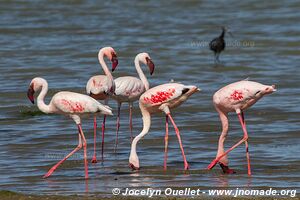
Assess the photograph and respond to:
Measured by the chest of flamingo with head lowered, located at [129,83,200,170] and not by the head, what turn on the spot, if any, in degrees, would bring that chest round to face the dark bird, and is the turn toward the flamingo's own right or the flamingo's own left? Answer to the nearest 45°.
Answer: approximately 90° to the flamingo's own right

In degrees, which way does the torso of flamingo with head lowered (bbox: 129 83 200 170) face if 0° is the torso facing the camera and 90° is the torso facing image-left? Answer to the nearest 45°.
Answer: approximately 90°

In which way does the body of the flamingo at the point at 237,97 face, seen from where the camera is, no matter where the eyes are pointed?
to the viewer's left

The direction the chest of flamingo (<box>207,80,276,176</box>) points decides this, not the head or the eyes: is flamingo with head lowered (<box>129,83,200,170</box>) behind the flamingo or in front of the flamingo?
in front

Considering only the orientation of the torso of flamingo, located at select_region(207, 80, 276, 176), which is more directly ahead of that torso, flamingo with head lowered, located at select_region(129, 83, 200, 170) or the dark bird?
the flamingo with head lowered

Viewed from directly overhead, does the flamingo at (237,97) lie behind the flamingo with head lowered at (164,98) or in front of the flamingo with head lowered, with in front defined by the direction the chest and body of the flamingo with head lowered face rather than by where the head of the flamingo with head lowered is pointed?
behind
